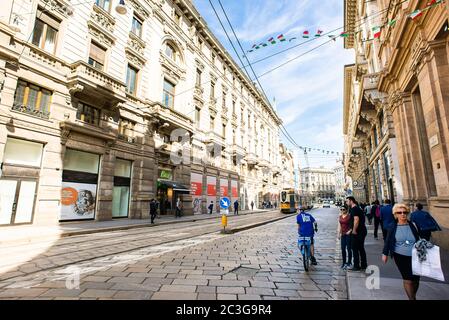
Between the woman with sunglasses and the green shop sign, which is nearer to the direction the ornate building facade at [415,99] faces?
the green shop sign

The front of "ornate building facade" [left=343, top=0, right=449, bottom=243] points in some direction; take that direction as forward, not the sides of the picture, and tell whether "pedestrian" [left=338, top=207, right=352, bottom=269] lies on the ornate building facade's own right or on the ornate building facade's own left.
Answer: on the ornate building facade's own left

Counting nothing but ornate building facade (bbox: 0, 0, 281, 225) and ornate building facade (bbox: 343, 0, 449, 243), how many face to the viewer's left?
1

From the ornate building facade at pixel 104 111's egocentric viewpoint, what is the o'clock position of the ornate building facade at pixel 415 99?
the ornate building facade at pixel 415 99 is roughly at 12 o'clock from the ornate building facade at pixel 104 111.

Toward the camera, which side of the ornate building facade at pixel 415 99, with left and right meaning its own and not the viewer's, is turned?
left

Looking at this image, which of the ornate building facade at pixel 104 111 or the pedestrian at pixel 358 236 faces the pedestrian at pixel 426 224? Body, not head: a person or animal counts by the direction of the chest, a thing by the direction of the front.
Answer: the ornate building facade
